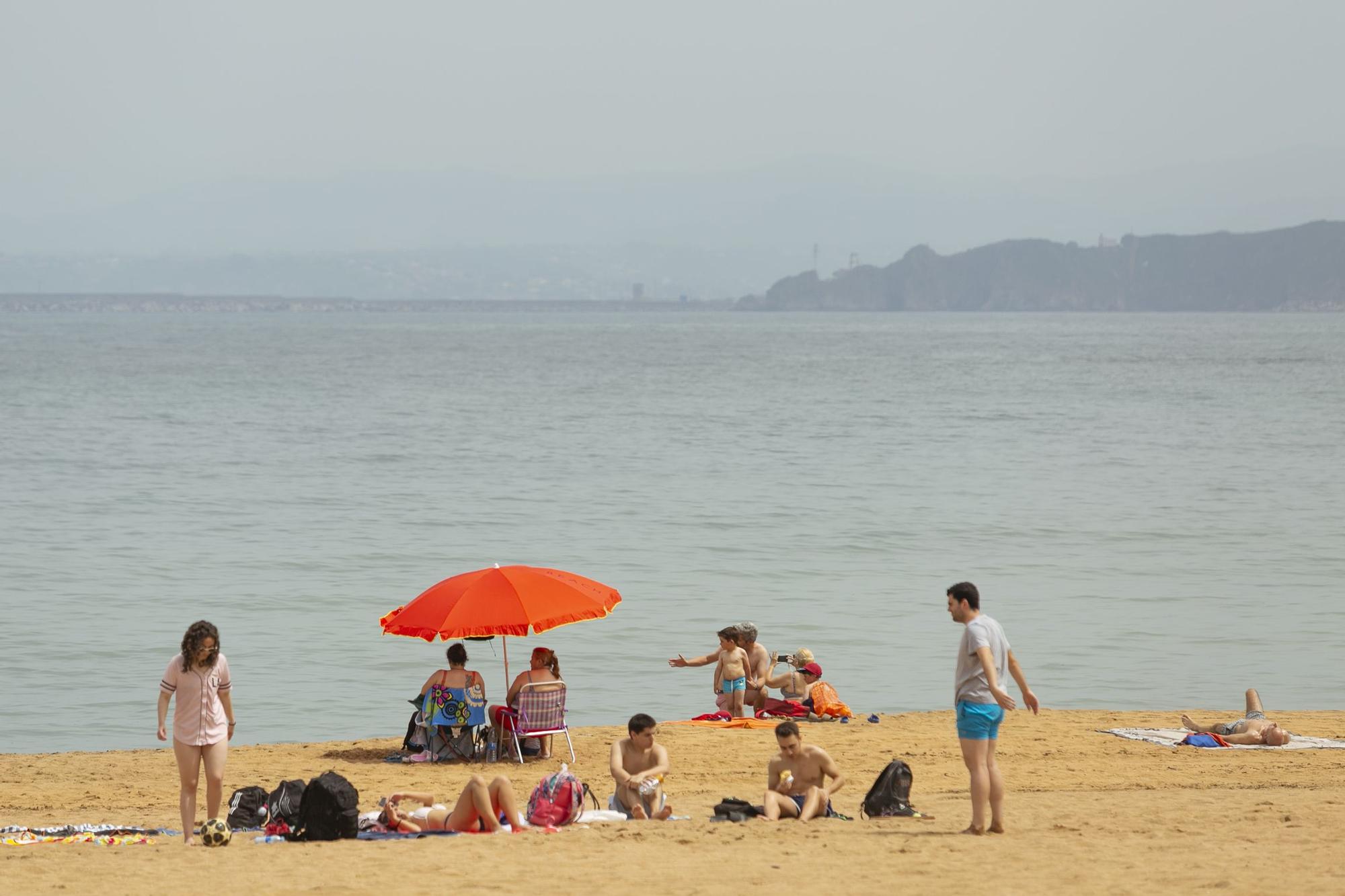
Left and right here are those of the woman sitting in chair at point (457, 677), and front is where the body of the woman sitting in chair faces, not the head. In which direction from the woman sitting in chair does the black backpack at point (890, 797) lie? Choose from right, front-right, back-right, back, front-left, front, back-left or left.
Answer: back-right

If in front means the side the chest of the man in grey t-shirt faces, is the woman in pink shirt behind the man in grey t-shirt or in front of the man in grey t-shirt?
in front

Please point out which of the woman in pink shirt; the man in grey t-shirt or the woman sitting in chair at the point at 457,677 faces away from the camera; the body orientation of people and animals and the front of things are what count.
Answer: the woman sitting in chair

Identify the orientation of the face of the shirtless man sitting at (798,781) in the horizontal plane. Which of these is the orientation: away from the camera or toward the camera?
toward the camera

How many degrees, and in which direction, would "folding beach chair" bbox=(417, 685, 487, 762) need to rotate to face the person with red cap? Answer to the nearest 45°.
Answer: approximately 45° to its right

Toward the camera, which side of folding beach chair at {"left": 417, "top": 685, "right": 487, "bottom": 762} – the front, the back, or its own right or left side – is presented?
back

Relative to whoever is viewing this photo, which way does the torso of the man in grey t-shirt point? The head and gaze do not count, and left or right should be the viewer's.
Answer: facing to the left of the viewer

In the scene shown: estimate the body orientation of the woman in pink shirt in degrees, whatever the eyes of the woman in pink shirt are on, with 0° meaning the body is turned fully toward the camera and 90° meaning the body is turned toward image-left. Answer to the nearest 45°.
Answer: approximately 0°

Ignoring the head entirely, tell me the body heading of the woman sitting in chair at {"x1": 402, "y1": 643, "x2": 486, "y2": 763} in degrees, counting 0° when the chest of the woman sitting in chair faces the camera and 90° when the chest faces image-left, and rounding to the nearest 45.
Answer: approximately 180°

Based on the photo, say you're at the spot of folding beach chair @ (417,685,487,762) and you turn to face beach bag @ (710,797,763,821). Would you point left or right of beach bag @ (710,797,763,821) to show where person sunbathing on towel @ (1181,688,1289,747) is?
left

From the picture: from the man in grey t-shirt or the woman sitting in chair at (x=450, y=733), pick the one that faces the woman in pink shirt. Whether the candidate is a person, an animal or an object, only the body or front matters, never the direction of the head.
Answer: the man in grey t-shirt

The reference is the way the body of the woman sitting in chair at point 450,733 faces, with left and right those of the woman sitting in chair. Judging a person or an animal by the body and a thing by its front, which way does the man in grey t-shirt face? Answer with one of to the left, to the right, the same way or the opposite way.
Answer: to the left

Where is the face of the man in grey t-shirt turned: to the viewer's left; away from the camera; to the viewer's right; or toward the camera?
to the viewer's left

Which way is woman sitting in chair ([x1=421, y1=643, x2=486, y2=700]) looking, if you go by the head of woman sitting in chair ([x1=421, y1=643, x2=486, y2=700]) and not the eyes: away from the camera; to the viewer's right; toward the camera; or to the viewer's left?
away from the camera

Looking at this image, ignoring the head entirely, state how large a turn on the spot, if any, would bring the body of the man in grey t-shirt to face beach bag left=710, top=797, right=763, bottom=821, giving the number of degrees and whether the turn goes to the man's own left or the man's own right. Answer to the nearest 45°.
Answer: approximately 45° to the man's own right

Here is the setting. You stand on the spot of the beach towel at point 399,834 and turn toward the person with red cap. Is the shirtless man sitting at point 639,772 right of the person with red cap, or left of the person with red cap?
right
